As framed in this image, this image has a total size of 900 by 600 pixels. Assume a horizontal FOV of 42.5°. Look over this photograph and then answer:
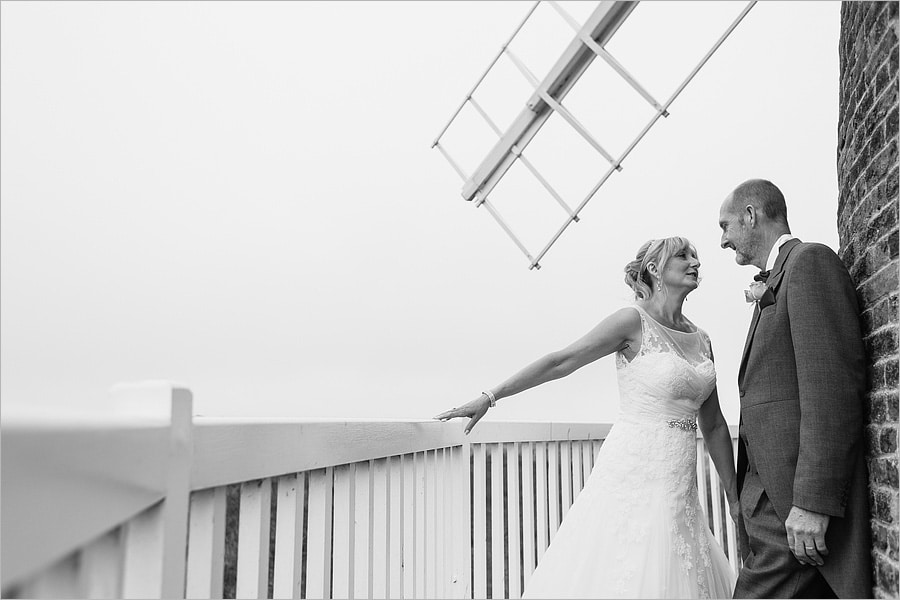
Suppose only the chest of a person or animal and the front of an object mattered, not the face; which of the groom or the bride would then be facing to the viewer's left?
the groom

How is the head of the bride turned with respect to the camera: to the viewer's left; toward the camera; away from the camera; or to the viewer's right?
to the viewer's right

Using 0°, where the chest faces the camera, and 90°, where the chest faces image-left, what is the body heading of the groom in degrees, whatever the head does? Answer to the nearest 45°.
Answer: approximately 90°

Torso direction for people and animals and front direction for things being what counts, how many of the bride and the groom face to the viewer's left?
1

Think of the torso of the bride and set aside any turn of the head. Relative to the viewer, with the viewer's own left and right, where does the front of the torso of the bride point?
facing the viewer and to the right of the viewer

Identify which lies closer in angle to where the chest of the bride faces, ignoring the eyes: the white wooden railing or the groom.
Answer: the groom
